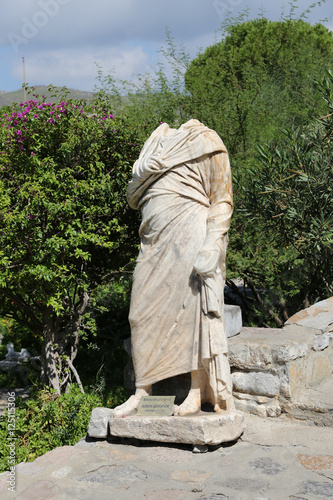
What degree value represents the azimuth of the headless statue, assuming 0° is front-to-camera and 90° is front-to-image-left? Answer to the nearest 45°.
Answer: approximately 45°

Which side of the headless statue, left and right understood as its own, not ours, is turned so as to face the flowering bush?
right

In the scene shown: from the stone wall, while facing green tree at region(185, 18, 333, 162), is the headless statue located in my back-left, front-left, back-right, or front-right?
back-left

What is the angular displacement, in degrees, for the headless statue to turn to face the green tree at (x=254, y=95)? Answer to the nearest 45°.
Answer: approximately 135° to its right

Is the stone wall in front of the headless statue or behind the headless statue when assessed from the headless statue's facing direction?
behind
